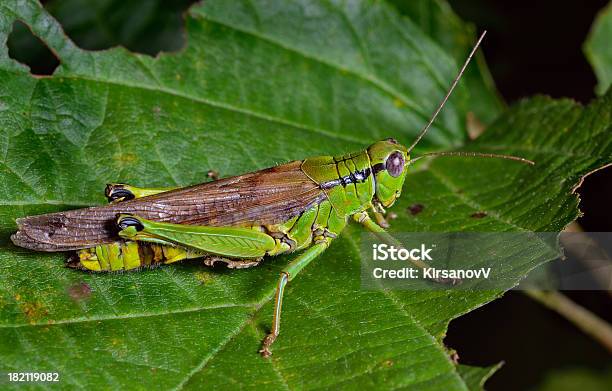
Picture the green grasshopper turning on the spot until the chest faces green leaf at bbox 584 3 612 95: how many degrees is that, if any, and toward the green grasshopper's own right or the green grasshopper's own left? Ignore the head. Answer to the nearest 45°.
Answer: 0° — it already faces it

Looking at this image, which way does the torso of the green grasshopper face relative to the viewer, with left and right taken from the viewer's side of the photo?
facing to the right of the viewer
